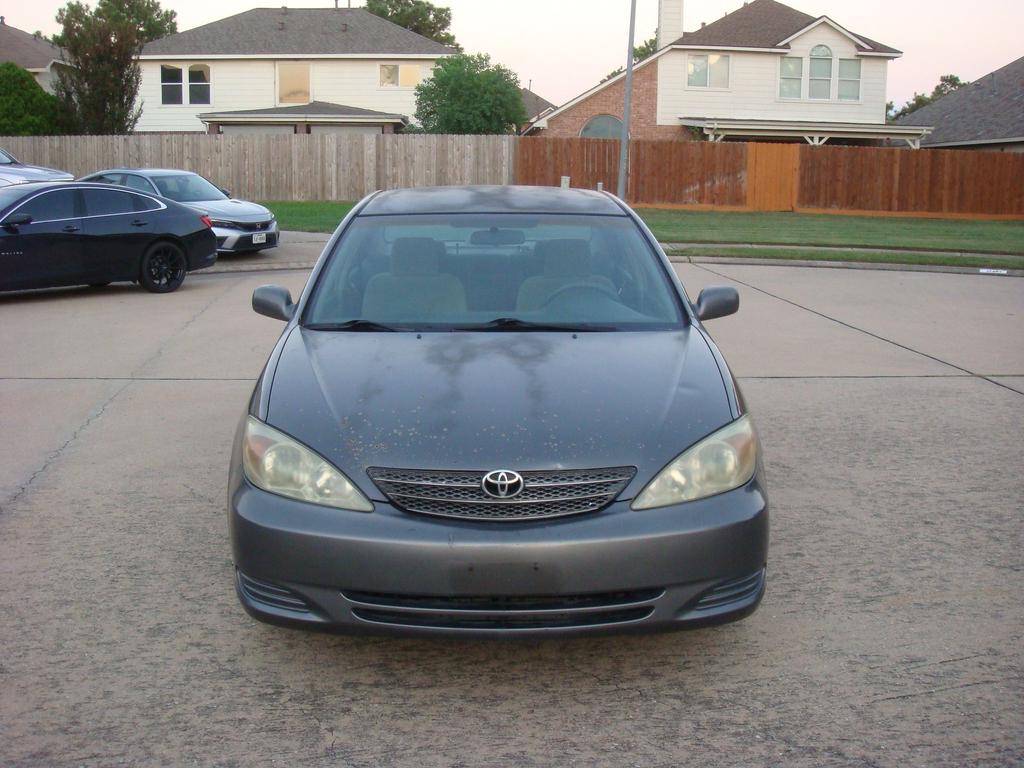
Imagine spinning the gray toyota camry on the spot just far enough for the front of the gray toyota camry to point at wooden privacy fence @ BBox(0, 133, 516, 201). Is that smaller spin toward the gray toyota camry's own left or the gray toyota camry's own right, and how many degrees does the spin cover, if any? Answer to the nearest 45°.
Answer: approximately 180°

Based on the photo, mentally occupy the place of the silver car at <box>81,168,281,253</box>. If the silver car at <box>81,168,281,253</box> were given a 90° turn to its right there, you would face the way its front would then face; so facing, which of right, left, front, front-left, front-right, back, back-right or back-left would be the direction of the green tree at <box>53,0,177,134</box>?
back-right

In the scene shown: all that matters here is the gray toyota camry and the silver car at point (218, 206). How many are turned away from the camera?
0

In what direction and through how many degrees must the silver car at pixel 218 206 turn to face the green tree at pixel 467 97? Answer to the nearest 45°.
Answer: approximately 135° to its left

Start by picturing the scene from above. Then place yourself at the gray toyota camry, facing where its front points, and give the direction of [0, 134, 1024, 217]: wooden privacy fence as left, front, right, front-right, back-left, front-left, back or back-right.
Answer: back

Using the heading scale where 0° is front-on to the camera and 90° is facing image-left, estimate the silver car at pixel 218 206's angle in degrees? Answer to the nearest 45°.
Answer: approximately 315°

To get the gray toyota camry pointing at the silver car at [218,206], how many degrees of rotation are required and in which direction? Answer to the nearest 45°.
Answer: approximately 180°

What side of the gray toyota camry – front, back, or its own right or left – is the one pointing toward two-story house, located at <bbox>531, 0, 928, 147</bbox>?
back

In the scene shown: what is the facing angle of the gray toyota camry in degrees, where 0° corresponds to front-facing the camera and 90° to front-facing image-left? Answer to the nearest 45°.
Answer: approximately 0°

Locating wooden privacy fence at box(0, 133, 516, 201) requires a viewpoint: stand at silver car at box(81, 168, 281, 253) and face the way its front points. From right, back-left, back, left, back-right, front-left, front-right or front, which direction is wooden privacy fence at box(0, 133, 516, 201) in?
back-left

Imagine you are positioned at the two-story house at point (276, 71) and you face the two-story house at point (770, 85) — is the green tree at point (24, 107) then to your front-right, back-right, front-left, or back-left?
back-right

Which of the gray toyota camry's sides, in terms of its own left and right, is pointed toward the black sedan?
back

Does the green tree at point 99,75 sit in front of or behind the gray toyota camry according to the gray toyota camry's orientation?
behind

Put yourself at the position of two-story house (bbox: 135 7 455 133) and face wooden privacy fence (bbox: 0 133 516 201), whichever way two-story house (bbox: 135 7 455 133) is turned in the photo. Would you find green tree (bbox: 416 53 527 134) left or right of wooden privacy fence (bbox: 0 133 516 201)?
left
